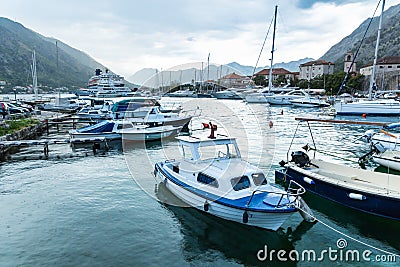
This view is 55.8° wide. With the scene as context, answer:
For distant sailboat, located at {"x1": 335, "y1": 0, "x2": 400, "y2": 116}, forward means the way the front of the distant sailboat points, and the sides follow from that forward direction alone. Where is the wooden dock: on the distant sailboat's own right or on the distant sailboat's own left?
on the distant sailboat's own left

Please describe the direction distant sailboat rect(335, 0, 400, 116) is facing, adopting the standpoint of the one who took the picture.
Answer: facing to the left of the viewer

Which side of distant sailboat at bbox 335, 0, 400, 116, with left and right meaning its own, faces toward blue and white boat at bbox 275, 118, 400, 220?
left

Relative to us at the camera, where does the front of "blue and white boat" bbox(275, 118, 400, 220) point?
facing the viewer and to the right of the viewer

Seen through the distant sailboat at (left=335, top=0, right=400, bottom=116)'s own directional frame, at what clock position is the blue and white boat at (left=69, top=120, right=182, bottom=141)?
The blue and white boat is roughly at 10 o'clock from the distant sailboat.

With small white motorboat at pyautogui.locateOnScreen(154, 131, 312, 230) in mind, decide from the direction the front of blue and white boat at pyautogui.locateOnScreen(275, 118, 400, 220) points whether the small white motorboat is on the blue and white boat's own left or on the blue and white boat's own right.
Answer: on the blue and white boat's own right
